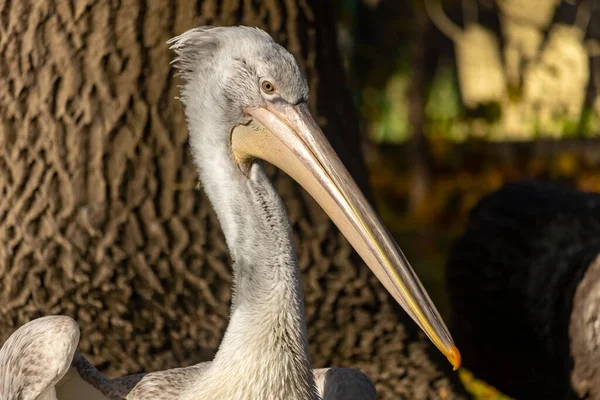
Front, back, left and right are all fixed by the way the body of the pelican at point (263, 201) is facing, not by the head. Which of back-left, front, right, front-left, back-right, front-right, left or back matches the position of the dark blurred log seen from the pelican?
left

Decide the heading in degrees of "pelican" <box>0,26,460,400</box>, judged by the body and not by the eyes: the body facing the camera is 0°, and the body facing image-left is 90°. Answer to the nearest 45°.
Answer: approximately 315°

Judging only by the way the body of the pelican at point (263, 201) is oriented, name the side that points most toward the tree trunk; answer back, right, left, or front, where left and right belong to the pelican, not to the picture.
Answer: back
